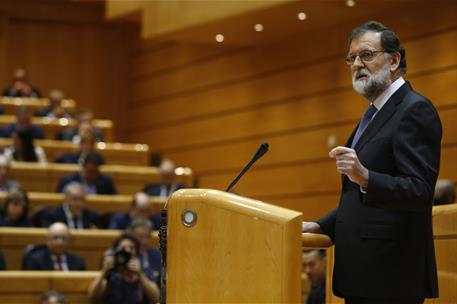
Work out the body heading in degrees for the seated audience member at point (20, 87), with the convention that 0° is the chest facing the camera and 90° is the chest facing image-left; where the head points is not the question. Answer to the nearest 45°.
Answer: approximately 0°

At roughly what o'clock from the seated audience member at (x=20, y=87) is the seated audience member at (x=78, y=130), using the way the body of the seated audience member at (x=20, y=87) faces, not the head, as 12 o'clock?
the seated audience member at (x=78, y=130) is roughly at 11 o'clock from the seated audience member at (x=20, y=87).

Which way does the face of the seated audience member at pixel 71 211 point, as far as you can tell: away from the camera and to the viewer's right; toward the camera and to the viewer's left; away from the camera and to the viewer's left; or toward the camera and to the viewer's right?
toward the camera and to the viewer's right

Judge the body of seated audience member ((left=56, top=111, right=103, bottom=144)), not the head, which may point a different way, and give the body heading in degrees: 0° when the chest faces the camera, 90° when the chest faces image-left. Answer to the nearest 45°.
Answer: approximately 0°

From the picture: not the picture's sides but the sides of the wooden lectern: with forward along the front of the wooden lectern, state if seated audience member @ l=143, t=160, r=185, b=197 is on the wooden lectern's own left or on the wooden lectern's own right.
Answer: on the wooden lectern's own right

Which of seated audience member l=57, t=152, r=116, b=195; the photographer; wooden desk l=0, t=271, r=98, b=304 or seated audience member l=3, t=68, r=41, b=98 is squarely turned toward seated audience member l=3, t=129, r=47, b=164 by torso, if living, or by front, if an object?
seated audience member l=3, t=68, r=41, b=98

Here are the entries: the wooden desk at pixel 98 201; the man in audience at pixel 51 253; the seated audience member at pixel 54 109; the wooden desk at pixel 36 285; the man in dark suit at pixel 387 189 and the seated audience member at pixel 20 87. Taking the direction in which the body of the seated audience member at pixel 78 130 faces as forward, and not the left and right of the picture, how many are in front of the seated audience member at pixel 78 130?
4
